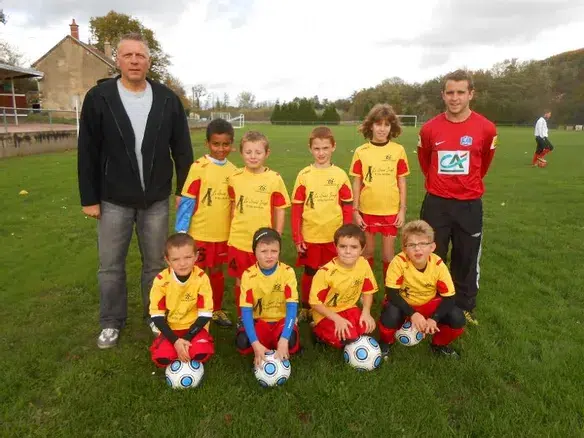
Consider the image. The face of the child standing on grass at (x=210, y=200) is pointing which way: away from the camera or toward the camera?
toward the camera

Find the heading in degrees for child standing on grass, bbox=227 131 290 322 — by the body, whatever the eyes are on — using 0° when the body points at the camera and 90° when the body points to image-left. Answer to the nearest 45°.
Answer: approximately 0°

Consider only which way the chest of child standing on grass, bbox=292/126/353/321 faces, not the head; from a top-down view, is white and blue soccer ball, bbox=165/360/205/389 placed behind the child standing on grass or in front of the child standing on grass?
in front

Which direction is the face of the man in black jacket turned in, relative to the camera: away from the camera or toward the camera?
toward the camera

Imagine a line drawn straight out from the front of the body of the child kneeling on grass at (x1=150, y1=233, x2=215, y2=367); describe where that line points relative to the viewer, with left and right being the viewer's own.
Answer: facing the viewer

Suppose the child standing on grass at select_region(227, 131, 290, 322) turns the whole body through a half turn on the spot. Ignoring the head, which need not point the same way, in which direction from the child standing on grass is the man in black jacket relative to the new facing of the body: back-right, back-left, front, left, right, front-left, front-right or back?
left

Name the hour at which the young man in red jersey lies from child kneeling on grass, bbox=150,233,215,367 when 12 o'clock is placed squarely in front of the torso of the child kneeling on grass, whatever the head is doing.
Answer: The young man in red jersey is roughly at 9 o'clock from the child kneeling on grass.

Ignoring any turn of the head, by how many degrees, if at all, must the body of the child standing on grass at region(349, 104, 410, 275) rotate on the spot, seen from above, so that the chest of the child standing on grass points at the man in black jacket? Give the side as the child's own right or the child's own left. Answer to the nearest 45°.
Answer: approximately 45° to the child's own right

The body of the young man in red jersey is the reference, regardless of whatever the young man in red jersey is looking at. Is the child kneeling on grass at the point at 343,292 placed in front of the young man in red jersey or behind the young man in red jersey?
in front

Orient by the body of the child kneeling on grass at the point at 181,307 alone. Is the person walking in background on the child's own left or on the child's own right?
on the child's own left

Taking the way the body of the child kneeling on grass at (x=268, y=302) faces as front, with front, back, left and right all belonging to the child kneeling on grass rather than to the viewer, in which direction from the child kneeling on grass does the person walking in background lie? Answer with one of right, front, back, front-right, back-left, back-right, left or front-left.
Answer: back-left

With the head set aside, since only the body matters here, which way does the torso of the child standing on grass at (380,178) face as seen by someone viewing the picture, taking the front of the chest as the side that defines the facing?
toward the camera

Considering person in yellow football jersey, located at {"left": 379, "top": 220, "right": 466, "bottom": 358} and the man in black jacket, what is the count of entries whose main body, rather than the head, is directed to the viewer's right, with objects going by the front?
0

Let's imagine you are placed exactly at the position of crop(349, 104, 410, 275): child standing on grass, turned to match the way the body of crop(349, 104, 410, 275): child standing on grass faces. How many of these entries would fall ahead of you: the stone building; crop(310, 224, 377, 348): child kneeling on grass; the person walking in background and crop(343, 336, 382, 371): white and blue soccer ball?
2

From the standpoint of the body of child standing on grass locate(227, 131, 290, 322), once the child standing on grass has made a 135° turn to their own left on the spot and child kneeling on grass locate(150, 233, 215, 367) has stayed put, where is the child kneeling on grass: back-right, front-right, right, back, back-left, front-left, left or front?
back

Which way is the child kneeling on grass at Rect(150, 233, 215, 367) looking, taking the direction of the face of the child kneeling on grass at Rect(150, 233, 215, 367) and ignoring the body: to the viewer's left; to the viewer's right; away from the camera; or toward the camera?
toward the camera

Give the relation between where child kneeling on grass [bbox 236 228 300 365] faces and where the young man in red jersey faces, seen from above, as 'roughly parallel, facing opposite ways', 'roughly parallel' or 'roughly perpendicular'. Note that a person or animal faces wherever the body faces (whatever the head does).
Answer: roughly parallel

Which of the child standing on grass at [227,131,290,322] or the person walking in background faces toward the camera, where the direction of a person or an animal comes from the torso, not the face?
the child standing on grass

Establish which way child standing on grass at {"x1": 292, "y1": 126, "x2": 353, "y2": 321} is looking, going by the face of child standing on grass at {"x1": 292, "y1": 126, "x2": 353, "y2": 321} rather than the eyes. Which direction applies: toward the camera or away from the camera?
toward the camera

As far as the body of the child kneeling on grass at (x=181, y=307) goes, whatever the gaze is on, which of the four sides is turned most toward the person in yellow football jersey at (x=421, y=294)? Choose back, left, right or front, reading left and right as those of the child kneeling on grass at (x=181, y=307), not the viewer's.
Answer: left
